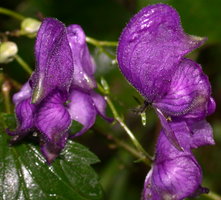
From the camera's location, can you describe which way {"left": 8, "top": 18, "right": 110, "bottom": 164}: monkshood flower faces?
facing the viewer and to the left of the viewer
